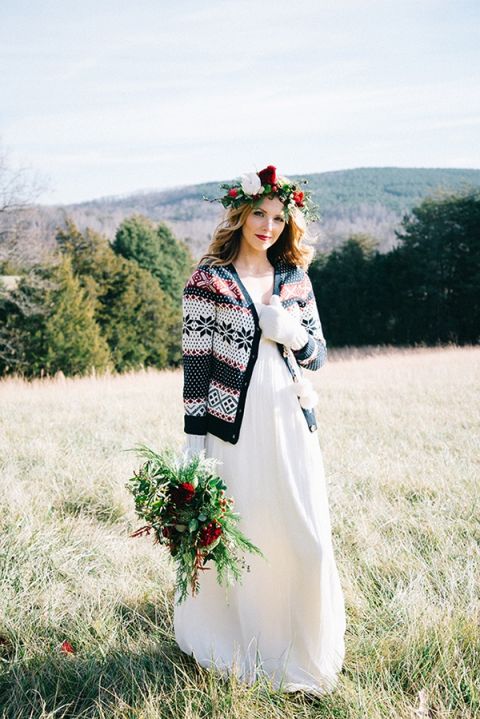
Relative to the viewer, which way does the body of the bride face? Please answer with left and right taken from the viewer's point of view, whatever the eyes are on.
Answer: facing the viewer and to the right of the viewer

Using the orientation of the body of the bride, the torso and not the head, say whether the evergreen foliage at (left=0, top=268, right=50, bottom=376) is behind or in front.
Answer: behind
